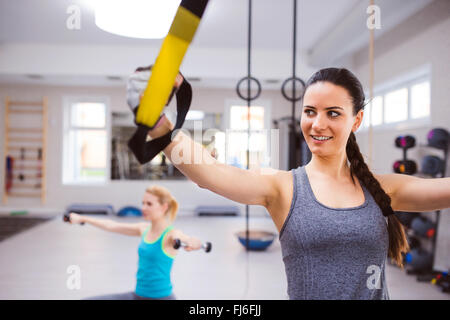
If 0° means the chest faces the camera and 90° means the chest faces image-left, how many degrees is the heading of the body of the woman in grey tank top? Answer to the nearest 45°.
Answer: approximately 0°

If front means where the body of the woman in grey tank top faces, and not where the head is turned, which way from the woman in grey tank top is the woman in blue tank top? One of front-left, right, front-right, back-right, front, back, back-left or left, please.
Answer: back-right

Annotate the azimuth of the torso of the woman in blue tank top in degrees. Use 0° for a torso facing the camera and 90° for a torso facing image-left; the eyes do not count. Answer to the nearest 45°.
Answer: approximately 45°

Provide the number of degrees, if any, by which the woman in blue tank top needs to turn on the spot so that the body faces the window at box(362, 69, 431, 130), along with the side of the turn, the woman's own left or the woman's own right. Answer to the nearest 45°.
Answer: approximately 135° to the woman's own left
